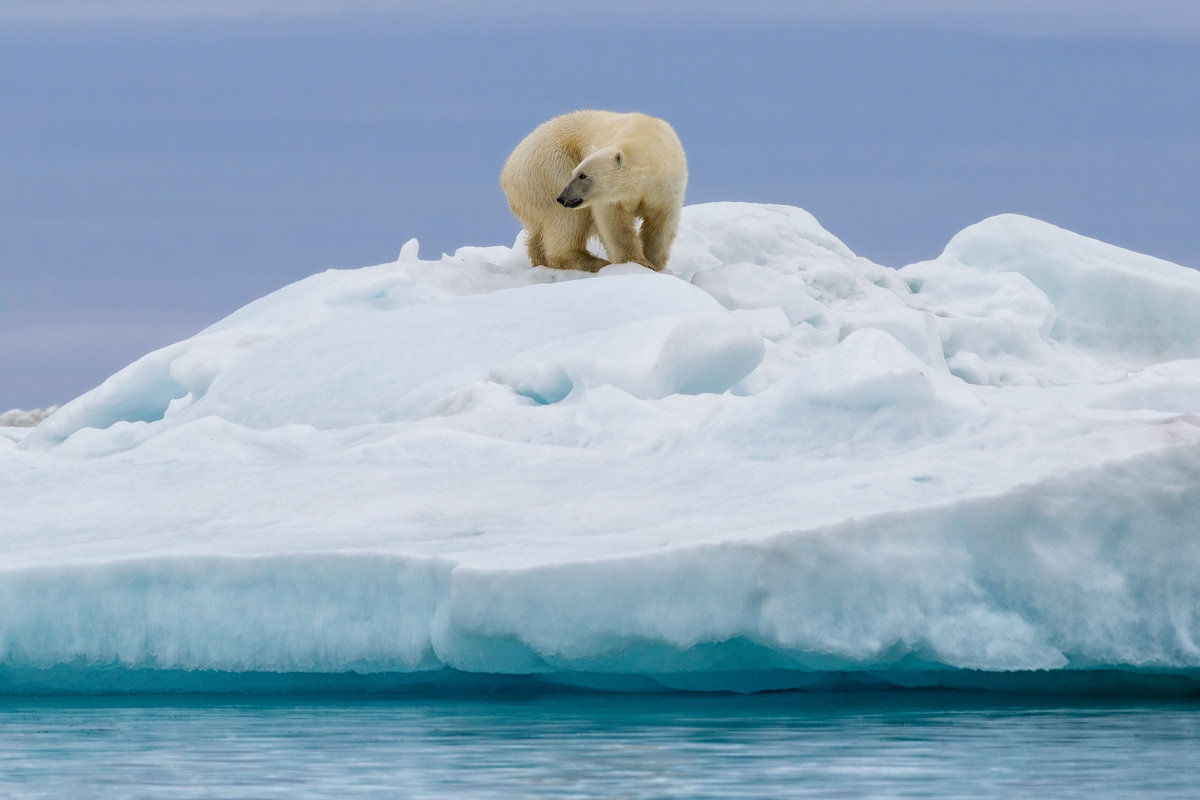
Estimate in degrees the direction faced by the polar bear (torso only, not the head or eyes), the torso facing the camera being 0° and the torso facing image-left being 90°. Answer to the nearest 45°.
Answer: approximately 315°
